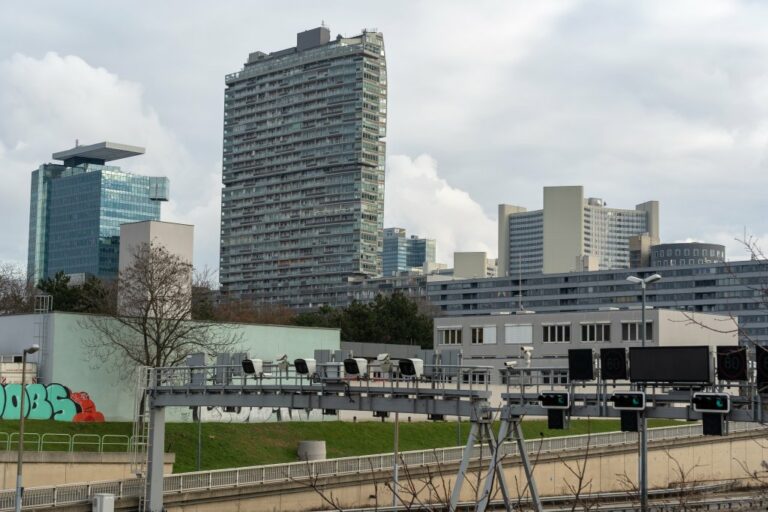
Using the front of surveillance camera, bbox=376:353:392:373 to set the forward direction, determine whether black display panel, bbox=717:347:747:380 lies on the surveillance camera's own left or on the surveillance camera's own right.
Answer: on the surveillance camera's own left

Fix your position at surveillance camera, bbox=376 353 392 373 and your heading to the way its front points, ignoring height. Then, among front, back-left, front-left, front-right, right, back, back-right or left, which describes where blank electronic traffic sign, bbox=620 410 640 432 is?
left

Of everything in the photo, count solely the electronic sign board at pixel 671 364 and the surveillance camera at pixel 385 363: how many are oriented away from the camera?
0

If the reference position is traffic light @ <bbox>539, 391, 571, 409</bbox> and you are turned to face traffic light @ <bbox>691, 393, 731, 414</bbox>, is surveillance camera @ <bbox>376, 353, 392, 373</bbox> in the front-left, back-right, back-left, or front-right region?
back-left

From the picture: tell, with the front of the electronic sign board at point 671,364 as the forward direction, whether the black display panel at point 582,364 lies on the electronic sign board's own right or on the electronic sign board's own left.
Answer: on the electronic sign board's own right

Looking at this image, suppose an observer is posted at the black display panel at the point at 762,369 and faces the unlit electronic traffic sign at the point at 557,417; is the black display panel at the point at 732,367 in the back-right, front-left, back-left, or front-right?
front-right

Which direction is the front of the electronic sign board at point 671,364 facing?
toward the camera

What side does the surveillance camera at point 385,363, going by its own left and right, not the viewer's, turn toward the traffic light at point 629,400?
left

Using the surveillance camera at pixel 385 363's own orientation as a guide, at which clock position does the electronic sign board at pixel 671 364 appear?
The electronic sign board is roughly at 9 o'clock from the surveillance camera.

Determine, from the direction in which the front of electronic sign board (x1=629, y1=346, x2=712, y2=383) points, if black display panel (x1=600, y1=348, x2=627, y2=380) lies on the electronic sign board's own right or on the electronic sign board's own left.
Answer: on the electronic sign board's own right

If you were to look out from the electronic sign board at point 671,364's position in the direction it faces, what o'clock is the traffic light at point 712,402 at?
The traffic light is roughly at 10 o'clock from the electronic sign board.

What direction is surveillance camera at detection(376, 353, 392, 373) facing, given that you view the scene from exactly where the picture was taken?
facing the viewer and to the left of the viewer
